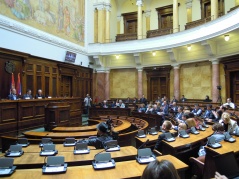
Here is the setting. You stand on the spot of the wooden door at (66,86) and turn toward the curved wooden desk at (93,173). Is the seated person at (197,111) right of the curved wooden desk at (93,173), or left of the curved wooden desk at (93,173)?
left

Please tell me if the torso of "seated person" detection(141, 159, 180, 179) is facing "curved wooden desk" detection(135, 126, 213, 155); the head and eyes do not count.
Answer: yes

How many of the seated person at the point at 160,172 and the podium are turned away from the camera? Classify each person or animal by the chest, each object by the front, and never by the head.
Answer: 1

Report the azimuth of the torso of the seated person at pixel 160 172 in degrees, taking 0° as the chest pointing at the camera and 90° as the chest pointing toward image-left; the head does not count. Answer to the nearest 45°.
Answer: approximately 180°

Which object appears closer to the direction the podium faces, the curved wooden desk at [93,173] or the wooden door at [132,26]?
the curved wooden desk

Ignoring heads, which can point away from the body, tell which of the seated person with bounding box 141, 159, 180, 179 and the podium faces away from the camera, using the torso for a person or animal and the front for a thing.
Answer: the seated person

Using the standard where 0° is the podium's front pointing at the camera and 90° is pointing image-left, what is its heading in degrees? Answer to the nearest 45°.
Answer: approximately 315°

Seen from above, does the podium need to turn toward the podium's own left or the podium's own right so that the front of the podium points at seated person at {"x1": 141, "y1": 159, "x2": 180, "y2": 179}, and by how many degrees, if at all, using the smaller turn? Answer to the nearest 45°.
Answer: approximately 45° to the podium's own right

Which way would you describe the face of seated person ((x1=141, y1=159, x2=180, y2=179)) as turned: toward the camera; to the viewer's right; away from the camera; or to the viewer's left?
away from the camera

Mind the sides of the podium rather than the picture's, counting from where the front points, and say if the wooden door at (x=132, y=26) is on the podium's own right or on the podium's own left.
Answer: on the podium's own left

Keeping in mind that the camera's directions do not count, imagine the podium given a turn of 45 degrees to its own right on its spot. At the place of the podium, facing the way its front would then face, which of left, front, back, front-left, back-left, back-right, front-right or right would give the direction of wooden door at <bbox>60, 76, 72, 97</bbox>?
back

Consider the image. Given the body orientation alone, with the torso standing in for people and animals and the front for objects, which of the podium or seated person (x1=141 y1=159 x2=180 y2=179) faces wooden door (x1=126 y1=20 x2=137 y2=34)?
the seated person
